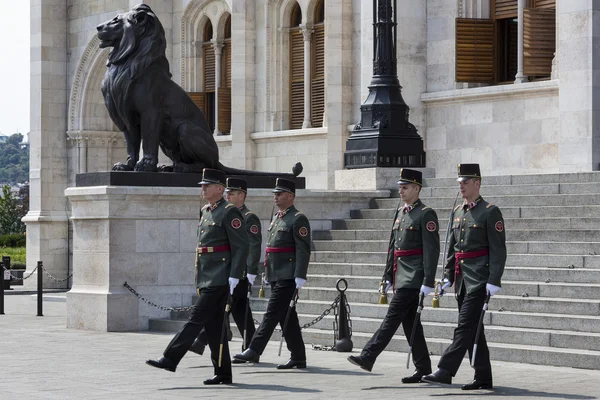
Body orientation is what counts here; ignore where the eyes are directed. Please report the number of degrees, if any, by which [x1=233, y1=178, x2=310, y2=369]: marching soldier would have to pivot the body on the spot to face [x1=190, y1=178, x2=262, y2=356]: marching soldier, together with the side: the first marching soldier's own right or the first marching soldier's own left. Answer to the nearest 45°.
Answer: approximately 90° to the first marching soldier's own right

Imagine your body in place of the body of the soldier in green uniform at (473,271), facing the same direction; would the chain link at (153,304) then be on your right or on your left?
on your right

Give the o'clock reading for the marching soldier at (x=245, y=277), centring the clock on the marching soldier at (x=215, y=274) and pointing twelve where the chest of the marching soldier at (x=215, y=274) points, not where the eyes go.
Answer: the marching soldier at (x=245, y=277) is roughly at 5 o'clock from the marching soldier at (x=215, y=274).

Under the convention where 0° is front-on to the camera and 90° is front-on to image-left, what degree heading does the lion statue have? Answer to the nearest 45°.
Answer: approximately 90°

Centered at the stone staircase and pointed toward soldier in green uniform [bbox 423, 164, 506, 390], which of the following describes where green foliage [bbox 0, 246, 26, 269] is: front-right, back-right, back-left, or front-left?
back-right

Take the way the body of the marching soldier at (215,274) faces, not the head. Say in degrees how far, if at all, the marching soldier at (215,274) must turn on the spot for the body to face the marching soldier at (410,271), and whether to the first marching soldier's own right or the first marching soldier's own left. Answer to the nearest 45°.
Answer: approximately 135° to the first marching soldier's own left

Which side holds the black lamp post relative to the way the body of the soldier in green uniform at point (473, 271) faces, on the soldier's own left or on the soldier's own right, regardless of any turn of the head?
on the soldier's own right
